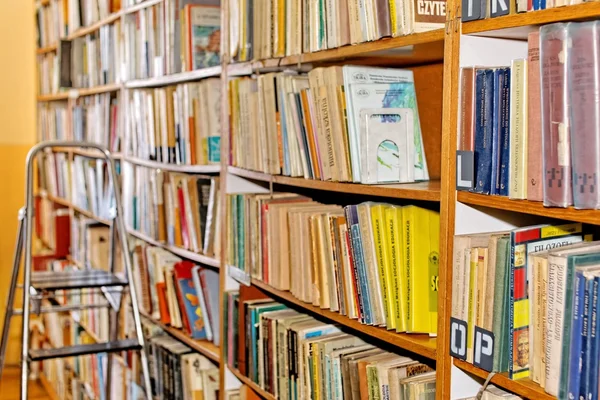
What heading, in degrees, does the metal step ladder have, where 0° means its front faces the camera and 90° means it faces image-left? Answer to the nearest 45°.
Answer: approximately 315°

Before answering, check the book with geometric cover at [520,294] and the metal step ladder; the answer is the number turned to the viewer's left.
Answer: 0
